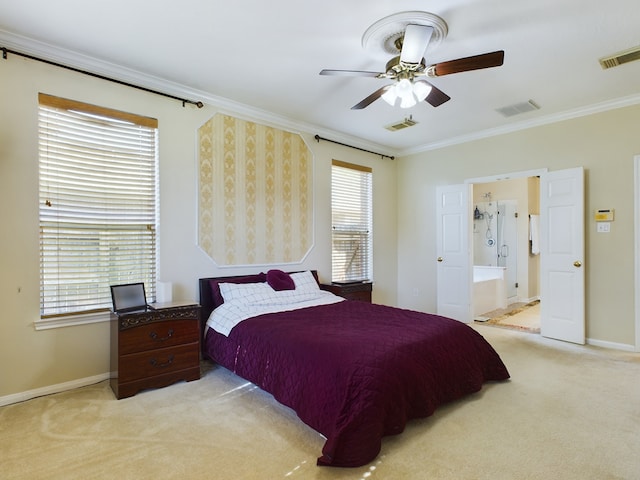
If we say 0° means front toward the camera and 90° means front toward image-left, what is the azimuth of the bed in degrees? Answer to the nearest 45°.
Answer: approximately 315°

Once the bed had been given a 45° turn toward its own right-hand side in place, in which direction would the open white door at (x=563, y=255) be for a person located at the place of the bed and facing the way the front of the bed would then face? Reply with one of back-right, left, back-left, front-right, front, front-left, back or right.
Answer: back-left

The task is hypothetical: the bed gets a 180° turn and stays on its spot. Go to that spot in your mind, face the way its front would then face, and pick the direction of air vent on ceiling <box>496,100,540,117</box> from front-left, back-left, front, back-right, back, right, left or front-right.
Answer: right

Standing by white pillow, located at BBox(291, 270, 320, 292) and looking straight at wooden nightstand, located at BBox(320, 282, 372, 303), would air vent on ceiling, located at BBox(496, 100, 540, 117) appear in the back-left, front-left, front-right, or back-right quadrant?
front-right

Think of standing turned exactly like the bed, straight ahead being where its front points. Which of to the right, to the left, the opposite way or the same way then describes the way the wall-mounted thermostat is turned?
to the right

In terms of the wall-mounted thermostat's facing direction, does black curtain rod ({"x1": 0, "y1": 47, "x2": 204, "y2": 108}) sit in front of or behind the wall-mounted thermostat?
in front

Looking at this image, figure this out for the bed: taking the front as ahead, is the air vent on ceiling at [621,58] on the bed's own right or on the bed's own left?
on the bed's own left

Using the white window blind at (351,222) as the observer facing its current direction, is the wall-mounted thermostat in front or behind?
in front

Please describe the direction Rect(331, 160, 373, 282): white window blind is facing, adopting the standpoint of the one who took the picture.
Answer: facing the viewer and to the right of the viewer

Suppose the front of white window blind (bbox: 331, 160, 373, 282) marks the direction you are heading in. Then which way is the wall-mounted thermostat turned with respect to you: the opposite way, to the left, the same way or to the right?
to the right

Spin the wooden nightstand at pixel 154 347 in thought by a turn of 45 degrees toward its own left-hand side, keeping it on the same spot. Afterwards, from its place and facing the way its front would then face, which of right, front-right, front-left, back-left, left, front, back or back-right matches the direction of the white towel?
front

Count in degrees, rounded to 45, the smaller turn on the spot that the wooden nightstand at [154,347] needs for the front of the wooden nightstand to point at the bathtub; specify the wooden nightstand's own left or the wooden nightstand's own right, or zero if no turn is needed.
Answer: approximately 45° to the wooden nightstand's own left

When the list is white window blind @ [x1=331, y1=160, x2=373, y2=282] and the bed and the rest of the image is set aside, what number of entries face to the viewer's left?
0

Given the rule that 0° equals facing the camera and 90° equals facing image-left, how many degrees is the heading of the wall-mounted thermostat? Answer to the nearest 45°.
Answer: approximately 0°

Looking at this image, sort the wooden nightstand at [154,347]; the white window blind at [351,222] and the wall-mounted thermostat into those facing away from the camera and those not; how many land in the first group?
0

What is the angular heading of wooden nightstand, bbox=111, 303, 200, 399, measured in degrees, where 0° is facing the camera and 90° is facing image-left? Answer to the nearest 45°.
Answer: approximately 315°
